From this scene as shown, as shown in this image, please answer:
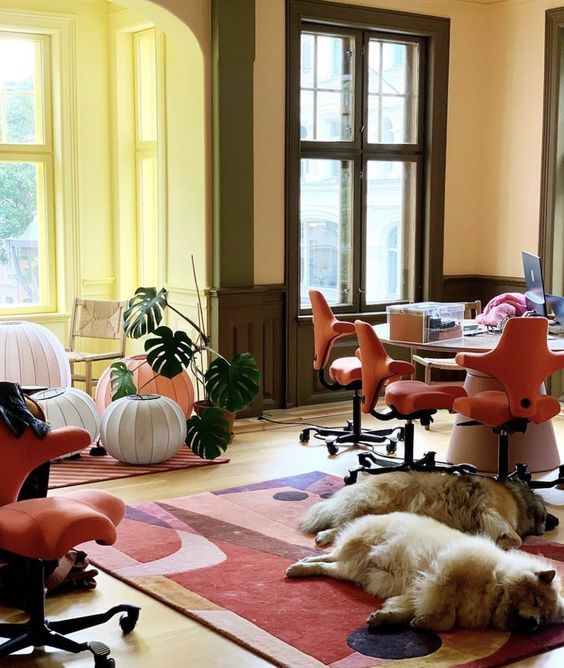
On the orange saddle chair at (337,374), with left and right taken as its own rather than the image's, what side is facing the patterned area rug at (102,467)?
back

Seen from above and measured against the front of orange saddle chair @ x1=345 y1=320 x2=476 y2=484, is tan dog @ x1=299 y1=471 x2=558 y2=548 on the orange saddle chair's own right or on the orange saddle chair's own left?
on the orange saddle chair's own right

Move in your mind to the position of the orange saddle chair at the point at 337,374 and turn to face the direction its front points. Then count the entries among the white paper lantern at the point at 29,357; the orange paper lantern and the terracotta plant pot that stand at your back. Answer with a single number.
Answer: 3

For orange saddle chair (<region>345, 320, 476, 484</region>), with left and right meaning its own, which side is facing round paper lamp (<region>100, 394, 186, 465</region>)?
back

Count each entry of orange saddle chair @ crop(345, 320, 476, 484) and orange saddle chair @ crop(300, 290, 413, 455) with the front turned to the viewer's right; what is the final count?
2

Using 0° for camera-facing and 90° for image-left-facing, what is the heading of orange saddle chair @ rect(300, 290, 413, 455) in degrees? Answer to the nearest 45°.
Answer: approximately 270°

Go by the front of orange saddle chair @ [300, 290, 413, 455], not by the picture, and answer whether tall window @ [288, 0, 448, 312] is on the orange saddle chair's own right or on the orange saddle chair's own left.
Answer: on the orange saddle chair's own left

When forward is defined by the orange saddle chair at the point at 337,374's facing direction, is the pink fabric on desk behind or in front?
in front

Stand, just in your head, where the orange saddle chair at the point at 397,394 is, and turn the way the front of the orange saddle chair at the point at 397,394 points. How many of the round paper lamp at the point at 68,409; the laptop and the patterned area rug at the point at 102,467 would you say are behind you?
2

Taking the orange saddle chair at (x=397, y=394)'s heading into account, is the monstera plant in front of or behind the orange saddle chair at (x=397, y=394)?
behind

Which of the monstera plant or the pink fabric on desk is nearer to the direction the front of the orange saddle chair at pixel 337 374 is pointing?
the pink fabric on desk

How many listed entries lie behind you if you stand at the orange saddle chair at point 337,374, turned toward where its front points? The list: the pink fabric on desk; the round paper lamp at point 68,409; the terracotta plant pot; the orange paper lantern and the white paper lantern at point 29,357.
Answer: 4

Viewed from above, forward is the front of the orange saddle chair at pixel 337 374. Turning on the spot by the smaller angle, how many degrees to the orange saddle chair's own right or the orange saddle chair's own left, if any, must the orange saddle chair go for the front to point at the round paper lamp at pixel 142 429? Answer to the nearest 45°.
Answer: approximately 180°

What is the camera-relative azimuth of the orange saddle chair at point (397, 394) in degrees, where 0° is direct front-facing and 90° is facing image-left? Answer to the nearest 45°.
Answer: approximately 270°
